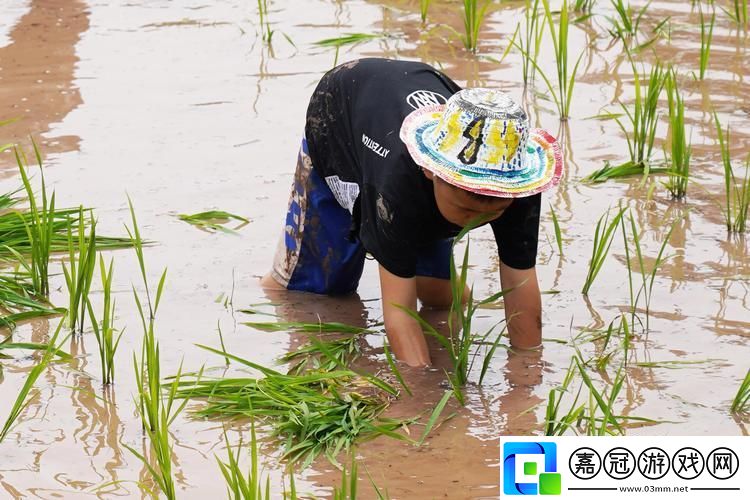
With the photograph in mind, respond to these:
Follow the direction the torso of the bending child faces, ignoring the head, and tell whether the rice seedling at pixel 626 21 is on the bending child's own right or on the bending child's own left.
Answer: on the bending child's own left

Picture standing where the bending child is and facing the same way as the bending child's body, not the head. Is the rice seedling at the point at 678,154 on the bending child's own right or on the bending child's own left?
on the bending child's own left

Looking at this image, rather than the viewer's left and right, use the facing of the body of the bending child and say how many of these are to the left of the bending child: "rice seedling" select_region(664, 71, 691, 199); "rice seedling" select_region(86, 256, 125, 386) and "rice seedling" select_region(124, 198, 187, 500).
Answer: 1

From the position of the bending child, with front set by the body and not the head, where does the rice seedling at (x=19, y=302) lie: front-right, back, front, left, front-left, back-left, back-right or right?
back-right

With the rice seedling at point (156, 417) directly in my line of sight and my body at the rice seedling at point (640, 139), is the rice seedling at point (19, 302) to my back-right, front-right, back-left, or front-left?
front-right

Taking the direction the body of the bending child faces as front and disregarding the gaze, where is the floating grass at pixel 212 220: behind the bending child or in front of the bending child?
behind

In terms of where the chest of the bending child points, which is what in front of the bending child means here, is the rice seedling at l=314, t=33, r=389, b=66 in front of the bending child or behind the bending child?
behind

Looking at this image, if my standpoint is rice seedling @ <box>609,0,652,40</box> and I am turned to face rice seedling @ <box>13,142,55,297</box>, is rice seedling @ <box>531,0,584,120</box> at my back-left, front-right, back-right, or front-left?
front-left

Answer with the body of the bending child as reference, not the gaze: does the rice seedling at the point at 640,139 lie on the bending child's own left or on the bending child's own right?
on the bending child's own left

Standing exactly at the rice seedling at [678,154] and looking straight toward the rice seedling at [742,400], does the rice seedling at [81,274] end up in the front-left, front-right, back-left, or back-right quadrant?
front-right

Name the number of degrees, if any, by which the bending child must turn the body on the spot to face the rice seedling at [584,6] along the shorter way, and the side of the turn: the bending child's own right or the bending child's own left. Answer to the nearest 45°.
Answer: approximately 135° to the bending child's own left

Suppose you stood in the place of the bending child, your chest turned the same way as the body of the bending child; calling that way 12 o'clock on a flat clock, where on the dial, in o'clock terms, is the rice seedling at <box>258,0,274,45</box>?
The rice seedling is roughly at 7 o'clock from the bending child.

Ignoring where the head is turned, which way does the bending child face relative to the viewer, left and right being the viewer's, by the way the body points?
facing the viewer and to the right of the viewer

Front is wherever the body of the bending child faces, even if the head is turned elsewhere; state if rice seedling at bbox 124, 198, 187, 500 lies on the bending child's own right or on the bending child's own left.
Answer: on the bending child's own right

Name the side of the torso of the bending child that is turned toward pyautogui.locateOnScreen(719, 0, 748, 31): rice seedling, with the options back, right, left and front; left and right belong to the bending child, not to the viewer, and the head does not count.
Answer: left

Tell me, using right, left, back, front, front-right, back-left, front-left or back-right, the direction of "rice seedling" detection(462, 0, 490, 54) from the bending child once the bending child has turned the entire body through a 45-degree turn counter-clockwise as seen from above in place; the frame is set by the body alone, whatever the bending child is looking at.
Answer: left
